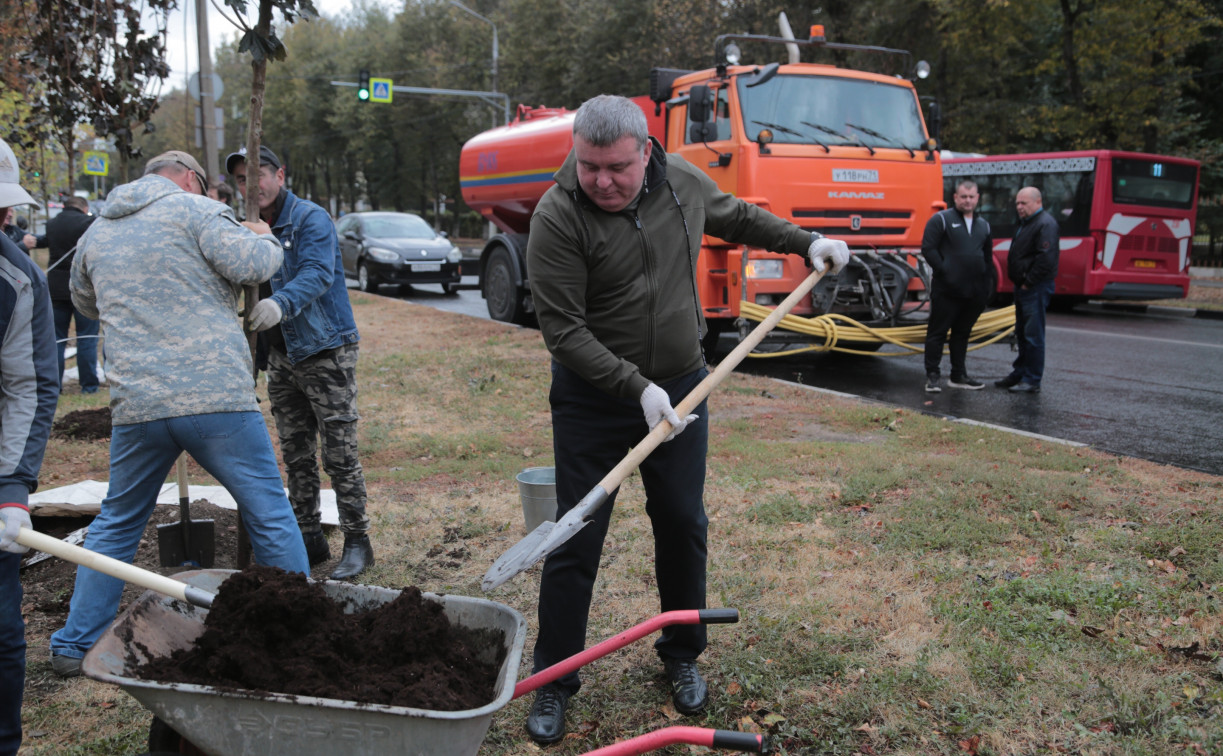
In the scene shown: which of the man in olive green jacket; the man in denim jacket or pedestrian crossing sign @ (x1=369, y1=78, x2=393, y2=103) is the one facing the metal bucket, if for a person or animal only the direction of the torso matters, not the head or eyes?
the pedestrian crossing sign

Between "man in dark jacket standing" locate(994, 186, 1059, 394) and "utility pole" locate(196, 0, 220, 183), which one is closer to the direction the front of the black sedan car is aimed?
the man in dark jacket standing

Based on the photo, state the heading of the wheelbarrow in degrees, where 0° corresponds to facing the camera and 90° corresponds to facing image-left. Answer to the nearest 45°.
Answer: approximately 90°

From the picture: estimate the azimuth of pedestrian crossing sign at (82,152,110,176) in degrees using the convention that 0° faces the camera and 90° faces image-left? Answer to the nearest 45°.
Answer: approximately 0°

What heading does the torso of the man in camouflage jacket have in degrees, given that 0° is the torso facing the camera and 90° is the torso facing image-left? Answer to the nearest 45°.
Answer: approximately 225°

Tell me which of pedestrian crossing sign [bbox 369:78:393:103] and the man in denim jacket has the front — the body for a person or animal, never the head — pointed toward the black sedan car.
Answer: the pedestrian crossing sign

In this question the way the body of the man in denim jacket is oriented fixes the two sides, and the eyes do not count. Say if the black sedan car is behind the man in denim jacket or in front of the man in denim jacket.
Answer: behind

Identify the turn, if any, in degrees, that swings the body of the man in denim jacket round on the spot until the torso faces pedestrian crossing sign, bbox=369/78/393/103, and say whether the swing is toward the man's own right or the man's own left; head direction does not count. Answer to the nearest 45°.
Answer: approximately 135° to the man's own right

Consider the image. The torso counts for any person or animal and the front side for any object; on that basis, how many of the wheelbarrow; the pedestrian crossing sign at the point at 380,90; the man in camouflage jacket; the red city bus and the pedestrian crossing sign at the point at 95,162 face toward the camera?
2

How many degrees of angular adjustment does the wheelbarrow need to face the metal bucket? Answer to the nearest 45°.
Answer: approximately 90° to its right

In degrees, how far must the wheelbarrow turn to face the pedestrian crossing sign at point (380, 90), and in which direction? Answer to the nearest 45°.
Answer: approximately 90° to its right

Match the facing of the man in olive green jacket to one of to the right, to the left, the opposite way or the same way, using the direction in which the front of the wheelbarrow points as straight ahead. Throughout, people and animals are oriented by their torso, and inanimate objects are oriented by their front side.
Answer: to the left

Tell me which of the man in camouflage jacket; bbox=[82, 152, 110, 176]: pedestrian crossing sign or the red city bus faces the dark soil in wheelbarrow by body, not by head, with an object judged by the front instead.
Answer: the pedestrian crossing sign

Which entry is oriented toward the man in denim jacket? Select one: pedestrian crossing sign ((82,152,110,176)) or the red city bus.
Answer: the pedestrian crossing sign
